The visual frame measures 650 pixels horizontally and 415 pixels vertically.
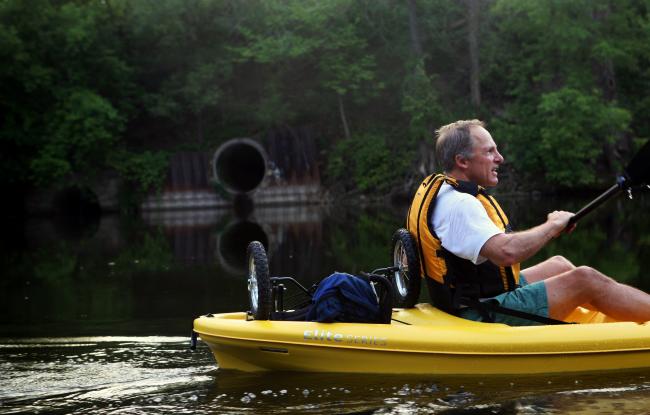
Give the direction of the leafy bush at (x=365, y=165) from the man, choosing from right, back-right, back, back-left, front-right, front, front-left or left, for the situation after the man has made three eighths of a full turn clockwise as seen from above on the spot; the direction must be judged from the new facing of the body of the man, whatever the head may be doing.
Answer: back-right

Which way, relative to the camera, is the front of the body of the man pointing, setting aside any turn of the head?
to the viewer's right

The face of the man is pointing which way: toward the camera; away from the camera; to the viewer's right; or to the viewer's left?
to the viewer's right

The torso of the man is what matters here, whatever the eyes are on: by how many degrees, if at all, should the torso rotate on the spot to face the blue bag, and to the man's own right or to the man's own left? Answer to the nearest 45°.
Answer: approximately 180°
